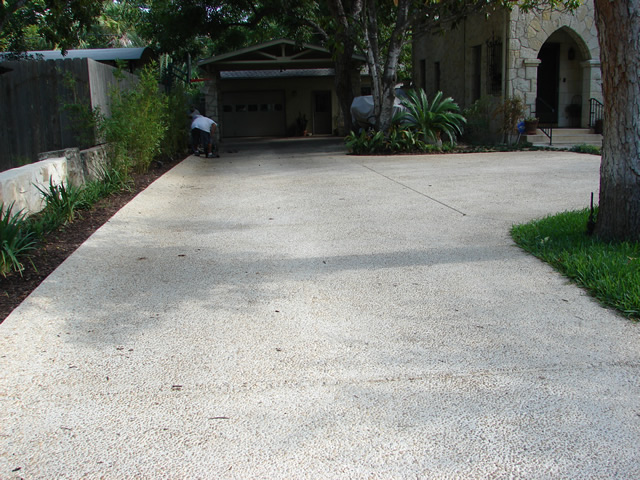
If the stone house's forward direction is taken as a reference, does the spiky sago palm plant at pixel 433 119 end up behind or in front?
in front

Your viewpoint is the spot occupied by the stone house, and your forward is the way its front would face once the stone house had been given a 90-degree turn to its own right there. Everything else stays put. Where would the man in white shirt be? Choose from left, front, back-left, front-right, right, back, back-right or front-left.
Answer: front-left

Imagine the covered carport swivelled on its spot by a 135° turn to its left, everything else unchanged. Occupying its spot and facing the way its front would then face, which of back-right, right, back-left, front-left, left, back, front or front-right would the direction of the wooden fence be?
back-right

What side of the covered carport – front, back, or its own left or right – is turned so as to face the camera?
front

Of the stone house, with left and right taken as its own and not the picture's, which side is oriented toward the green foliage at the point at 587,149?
front

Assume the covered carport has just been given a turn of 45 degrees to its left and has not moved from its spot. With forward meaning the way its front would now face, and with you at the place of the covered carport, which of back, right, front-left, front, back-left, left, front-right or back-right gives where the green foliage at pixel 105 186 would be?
front-right

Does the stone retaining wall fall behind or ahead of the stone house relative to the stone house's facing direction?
ahead

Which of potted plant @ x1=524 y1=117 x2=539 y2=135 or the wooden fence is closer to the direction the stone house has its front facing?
the potted plant

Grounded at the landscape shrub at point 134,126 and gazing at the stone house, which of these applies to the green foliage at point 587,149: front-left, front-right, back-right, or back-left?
front-right

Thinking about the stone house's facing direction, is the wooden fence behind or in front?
in front

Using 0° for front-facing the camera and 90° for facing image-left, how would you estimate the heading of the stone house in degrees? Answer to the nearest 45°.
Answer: approximately 0°

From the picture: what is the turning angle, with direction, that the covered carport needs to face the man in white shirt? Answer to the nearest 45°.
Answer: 0° — it already faces them

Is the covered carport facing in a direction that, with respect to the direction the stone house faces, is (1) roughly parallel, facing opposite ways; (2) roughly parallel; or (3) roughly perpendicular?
roughly parallel

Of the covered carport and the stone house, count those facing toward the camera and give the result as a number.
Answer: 2

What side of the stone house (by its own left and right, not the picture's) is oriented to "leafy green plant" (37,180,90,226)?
front

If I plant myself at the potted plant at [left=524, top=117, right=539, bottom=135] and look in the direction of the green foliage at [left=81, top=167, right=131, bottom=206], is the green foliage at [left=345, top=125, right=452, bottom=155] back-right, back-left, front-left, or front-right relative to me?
front-right
